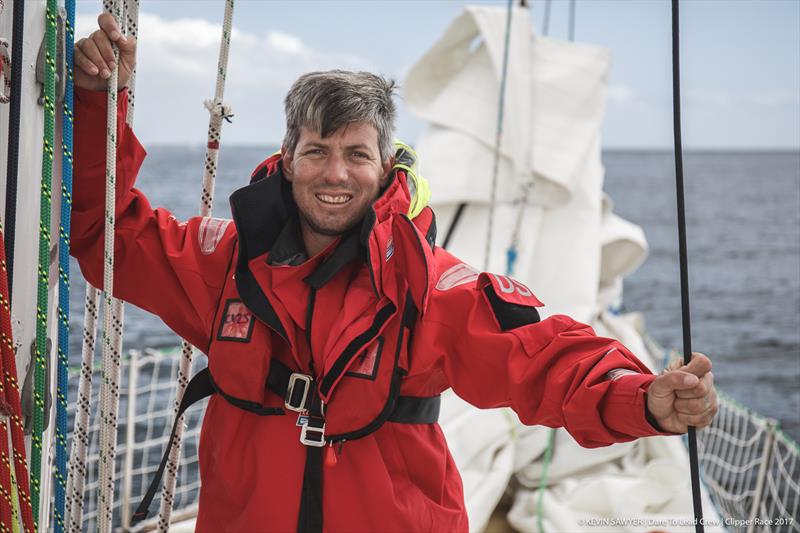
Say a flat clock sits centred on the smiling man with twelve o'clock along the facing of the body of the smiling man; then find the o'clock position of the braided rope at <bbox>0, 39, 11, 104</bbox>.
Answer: The braided rope is roughly at 2 o'clock from the smiling man.

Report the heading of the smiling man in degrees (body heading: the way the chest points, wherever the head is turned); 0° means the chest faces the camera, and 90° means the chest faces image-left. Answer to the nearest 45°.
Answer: approximately 0°

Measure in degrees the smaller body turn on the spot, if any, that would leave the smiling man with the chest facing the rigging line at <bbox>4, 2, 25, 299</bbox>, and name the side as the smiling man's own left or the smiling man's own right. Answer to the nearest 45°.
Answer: approximately 45° to the smiling man's own right

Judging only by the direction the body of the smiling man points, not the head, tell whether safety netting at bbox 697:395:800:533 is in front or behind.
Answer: behind

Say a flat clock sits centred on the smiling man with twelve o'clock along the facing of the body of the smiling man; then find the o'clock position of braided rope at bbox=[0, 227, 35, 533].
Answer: The braided rope is roughly at 2 o'clock from the smiling man.
